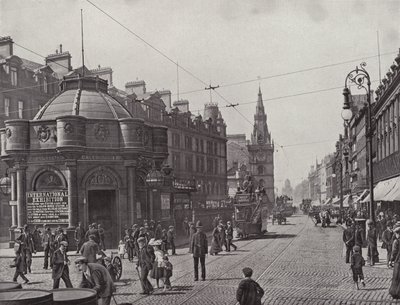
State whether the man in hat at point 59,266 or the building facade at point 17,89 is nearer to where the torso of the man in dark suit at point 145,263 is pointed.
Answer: the man in hat

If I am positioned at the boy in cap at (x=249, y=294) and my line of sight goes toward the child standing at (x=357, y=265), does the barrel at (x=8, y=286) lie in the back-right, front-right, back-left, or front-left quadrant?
back-left

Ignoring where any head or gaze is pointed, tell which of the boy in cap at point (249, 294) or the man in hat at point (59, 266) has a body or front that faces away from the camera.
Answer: the boy in cap

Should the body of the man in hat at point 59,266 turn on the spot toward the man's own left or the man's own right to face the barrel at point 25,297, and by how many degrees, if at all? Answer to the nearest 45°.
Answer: approximately 45° to the man's own right

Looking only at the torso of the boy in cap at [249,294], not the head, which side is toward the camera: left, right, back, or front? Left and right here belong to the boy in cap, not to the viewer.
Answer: back

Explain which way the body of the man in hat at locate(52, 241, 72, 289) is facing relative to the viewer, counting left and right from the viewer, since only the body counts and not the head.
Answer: facing the viewer and to the right of the viewer

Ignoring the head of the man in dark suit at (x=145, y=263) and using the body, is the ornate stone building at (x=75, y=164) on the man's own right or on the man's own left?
on the man's own right
